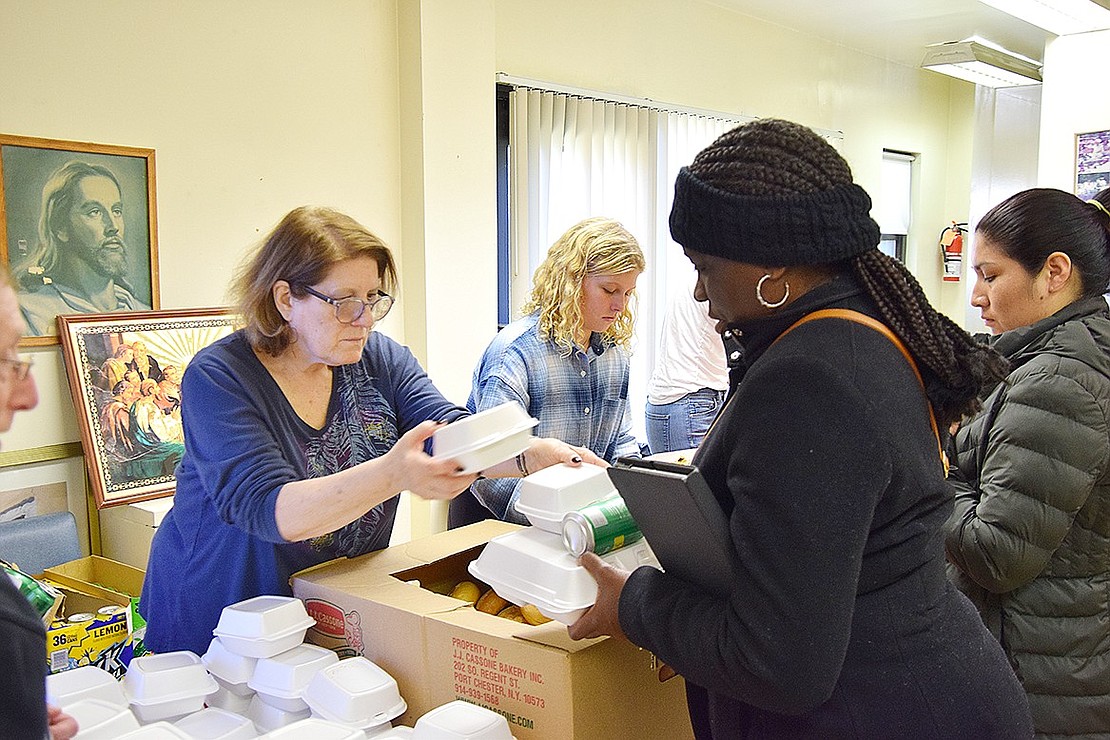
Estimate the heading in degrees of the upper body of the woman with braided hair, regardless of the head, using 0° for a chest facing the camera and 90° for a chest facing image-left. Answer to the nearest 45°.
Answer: approximately 90°

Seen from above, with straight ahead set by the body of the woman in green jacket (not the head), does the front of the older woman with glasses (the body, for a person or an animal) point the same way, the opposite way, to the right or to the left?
the opposite way

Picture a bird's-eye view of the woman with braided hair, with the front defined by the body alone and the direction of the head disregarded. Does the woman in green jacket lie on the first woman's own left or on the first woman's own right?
on the first woman's own right

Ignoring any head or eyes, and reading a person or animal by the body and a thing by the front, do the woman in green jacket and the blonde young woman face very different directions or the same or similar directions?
very different directions

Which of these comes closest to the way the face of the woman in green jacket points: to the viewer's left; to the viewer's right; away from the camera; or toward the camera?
to the viewer's left

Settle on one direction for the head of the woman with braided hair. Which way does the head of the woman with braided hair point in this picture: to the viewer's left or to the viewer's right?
to the viewer's left

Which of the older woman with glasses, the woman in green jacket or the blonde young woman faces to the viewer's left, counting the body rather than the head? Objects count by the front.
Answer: the woman in green jacket

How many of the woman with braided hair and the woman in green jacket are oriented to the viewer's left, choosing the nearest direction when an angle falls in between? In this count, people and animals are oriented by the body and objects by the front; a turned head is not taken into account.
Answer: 2

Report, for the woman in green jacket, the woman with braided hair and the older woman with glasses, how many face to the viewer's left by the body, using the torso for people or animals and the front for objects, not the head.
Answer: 2

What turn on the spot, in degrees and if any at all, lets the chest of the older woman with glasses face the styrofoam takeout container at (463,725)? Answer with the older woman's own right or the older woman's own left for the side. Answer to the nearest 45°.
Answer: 0° — they already face it

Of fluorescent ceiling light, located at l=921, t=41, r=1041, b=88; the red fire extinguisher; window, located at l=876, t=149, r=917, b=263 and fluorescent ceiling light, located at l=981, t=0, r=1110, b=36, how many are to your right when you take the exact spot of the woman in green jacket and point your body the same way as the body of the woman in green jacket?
4

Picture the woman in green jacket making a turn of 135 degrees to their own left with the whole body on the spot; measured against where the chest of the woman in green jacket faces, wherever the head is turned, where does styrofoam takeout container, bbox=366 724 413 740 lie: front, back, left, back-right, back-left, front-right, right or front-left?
right

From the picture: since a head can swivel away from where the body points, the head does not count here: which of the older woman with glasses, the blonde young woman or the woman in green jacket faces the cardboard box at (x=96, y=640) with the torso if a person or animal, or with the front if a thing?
the woman in green jacket
